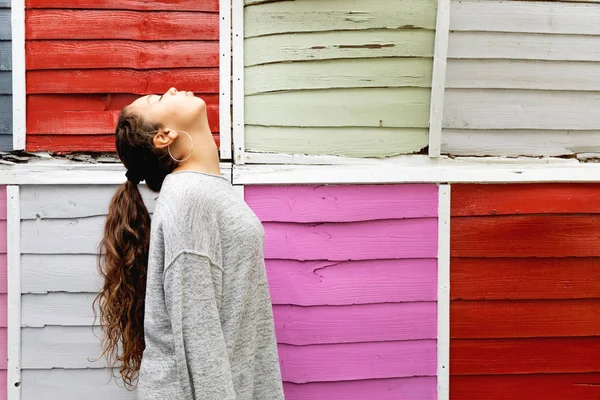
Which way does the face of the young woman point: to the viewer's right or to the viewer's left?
to the viewer's right

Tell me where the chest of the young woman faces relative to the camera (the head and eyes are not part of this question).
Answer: to the viewer's right
